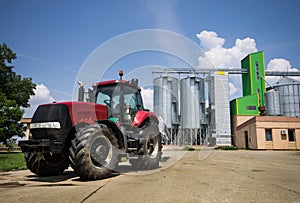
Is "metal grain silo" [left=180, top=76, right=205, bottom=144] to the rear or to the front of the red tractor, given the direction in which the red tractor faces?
to the rear

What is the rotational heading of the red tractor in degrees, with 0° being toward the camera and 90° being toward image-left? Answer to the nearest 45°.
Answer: approximately 45°

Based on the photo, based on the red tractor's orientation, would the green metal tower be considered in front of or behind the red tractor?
behind

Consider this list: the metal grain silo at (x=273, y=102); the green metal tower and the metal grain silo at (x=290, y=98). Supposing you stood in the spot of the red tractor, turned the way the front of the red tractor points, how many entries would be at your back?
3

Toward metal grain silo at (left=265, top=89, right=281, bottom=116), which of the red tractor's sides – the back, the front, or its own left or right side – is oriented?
back

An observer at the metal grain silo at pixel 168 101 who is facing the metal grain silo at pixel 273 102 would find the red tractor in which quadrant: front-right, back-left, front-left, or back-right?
back-right

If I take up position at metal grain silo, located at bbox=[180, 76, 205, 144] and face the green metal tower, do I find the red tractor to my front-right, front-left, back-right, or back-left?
back-right

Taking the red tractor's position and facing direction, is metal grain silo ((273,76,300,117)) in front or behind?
behind
